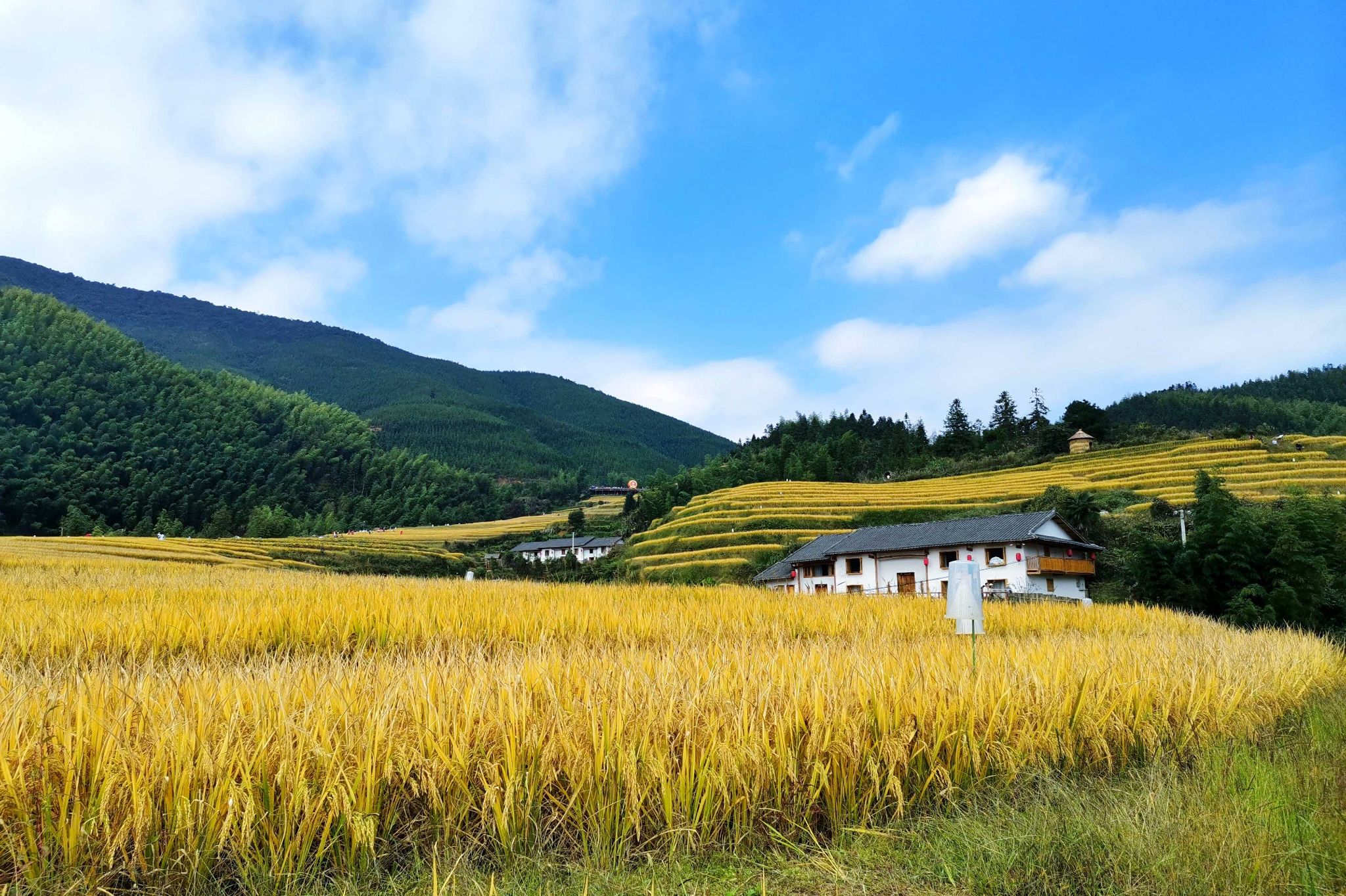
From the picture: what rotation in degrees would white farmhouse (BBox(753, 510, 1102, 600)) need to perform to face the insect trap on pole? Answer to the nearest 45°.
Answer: approximately 45° to its left

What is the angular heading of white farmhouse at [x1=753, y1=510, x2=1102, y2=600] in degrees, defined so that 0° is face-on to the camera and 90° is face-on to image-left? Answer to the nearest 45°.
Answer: approximately 45°
